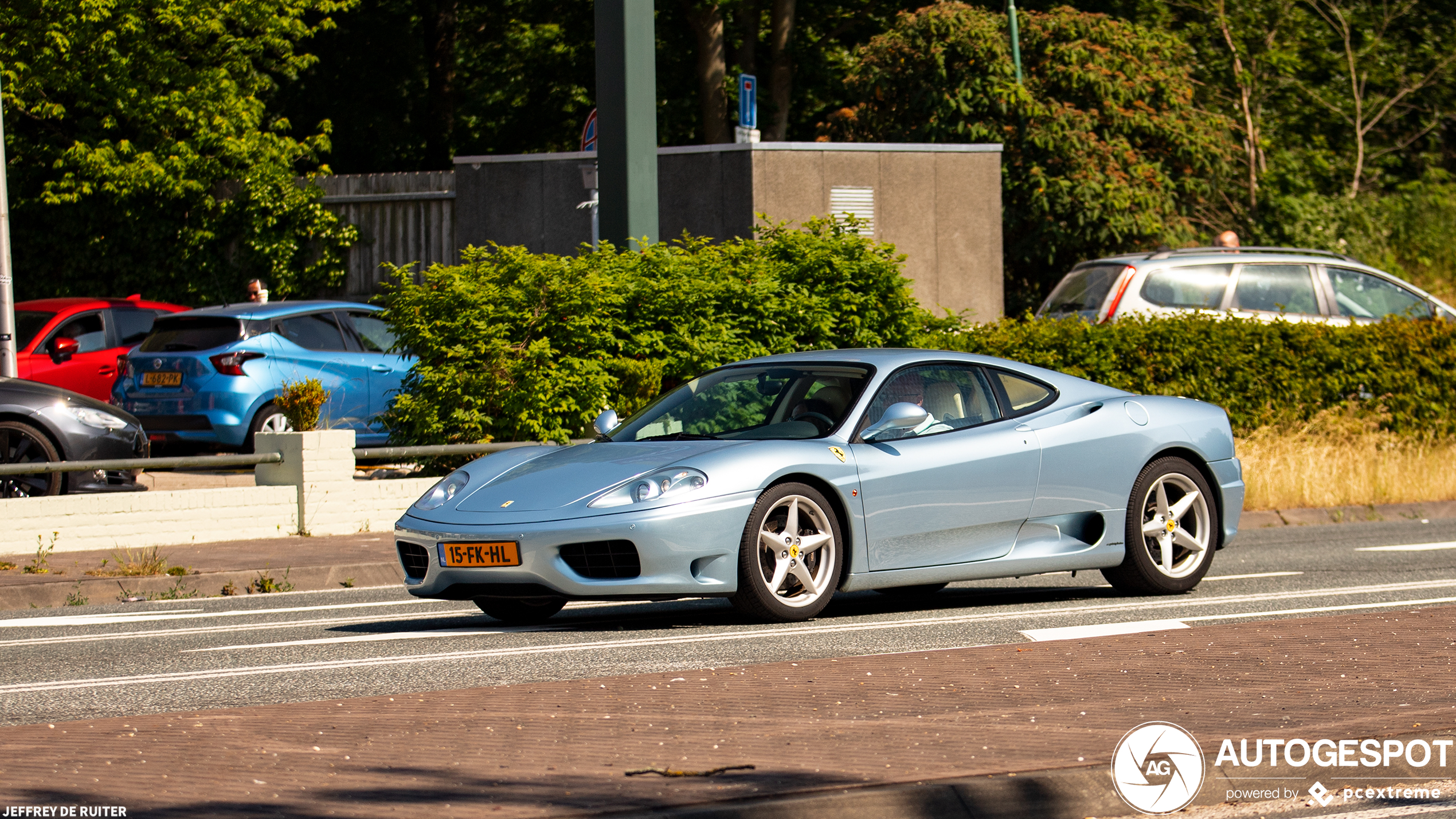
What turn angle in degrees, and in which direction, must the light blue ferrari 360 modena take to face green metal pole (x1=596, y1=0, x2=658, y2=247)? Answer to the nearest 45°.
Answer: approximately 135° to its right

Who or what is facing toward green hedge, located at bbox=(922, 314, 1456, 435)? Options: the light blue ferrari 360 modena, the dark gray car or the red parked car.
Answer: the dark gray car

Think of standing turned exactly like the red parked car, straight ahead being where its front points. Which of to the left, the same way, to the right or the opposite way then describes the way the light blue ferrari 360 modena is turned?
the same way

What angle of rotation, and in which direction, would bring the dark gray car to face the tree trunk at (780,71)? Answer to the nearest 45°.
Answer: approximately 45° to its left

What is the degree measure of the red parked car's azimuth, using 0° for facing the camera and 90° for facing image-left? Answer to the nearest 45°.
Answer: approximately 45°

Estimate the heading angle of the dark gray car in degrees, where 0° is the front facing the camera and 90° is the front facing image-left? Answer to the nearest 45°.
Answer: approximately 270°

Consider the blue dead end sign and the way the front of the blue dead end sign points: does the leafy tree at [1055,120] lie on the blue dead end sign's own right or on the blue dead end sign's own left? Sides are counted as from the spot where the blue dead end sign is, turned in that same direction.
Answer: on the blue dead end sign's own left

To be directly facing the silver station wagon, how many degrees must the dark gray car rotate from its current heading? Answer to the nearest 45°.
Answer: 0° — it already faces it

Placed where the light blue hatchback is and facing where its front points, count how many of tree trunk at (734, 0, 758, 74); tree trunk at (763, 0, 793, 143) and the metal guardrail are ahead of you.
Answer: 2

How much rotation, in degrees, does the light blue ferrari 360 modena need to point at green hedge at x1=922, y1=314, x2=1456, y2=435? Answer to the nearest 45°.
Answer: approximately 180°

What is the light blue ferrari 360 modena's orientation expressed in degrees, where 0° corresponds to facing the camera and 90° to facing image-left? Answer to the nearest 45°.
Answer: approximately 45°

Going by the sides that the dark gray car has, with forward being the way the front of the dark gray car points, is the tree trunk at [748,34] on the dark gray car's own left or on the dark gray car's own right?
on the dark gray car's own left

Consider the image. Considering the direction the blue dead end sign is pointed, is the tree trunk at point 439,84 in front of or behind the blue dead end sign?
behind

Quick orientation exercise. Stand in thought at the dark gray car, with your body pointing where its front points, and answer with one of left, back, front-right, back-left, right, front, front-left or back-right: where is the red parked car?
left

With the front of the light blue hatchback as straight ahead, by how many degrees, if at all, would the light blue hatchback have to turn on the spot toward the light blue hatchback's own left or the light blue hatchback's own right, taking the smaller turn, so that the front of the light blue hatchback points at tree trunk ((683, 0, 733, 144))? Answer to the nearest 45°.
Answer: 0° — it already faces it

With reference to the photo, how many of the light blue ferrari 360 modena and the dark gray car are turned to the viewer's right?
1

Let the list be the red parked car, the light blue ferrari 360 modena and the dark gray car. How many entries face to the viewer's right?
1

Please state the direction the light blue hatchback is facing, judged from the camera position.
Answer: facing away from the viewer and to the right of the viewer

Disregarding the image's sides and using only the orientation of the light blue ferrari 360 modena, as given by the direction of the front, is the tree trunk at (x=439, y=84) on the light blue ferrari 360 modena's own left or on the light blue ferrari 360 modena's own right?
on the light blue ferrari 360 modena's own right
